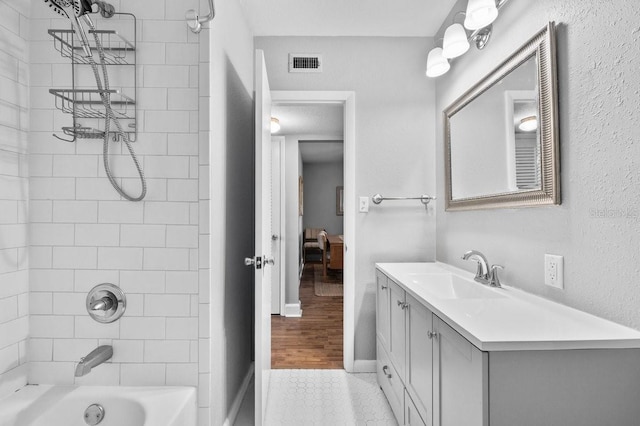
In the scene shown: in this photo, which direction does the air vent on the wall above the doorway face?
toward the camera

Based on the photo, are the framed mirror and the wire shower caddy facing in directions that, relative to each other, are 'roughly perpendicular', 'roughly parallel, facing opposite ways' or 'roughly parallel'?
roughly perpendicular

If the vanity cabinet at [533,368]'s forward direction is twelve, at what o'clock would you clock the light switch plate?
The light switch plate is roughly at 3 o'clock from the vanity cabinet.

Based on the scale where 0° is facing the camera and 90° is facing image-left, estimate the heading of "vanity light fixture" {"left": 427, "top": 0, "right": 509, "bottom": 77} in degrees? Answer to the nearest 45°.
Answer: approximately 45°

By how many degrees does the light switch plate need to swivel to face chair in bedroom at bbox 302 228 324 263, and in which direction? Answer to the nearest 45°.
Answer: approximately 180°

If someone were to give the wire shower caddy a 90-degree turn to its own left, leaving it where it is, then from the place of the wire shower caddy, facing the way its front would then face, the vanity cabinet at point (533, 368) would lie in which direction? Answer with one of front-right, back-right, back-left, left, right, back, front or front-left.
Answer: front-right

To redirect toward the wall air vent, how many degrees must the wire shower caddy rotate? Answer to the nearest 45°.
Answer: approximately 90° to its left

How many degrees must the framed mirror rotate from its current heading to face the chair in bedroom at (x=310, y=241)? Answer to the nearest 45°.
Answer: approximately 90° to its right

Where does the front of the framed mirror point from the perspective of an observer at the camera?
facing the viewer and to the left of the viewer

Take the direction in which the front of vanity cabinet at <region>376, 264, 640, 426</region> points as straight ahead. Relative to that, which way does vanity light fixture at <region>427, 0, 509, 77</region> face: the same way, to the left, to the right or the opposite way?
the same way

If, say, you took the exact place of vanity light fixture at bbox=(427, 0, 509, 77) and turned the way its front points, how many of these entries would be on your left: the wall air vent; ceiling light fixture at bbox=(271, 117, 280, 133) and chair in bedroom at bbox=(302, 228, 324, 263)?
0

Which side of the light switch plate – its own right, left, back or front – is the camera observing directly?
front

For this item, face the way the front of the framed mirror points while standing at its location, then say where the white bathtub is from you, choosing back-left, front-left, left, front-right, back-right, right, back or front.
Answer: front

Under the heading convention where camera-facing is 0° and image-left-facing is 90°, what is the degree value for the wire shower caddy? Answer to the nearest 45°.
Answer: approximately 0°

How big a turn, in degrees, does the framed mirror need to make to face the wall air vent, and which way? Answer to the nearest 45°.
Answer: approximately 45° to its right
